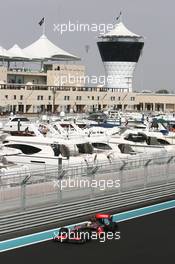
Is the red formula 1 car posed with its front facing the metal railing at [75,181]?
no

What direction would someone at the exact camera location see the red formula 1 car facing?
facing the viewer and to the left of the viewer
